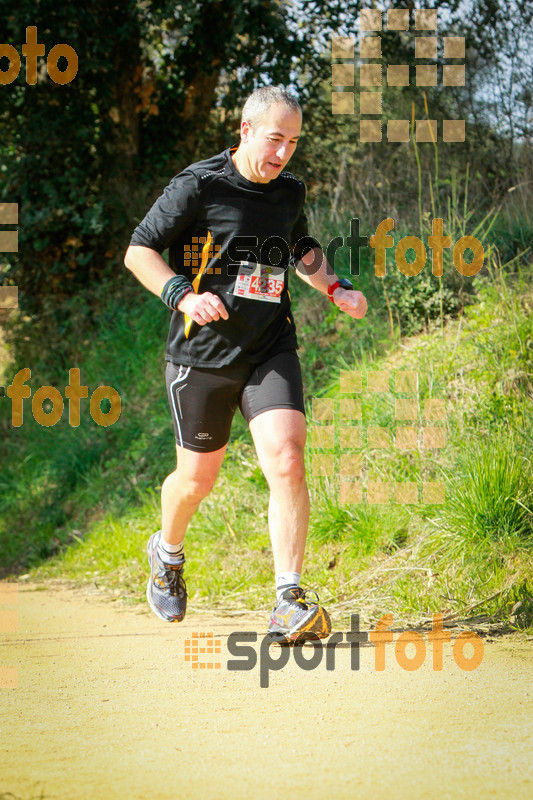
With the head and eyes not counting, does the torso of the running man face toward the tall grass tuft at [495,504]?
no

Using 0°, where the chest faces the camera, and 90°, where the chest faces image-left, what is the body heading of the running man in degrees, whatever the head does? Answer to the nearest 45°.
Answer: approximately 315°

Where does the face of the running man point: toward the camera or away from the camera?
toward the camera
